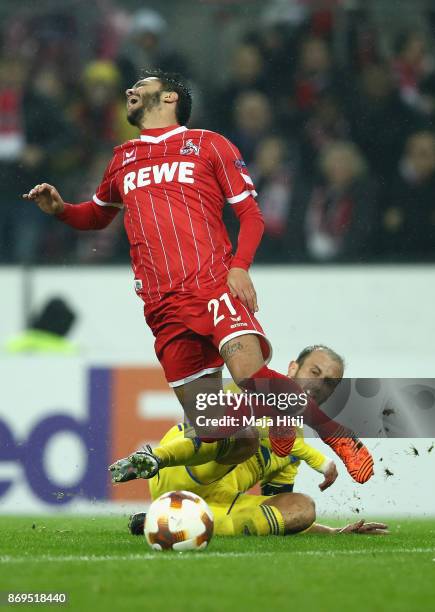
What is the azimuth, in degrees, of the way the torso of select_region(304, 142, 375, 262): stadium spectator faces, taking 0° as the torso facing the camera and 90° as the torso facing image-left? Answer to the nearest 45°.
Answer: approximately 0°

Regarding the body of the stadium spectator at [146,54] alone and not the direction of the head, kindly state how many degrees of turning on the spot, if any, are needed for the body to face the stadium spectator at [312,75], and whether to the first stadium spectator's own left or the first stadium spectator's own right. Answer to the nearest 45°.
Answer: approximately 90° to the first stadium spectator's own left

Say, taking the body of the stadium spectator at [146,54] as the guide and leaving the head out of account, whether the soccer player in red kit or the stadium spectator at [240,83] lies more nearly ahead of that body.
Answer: the soccer player in red kit

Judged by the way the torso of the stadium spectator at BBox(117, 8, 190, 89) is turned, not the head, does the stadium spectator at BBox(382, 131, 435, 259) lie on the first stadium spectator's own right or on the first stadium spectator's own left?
on the first stadium spectator's own left

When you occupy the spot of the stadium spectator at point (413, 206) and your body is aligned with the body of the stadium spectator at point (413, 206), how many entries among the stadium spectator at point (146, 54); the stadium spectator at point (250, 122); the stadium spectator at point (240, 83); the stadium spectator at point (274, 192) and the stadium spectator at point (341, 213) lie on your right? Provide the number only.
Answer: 5

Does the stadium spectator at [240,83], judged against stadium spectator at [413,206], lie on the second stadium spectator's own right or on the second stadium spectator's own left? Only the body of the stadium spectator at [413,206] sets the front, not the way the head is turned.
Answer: on the second stadium spectator's own right

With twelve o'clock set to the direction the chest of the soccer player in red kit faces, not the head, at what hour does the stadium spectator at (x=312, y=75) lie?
The stadium spectator is roughly at 5 o'clock from the soccer player in red kit.
